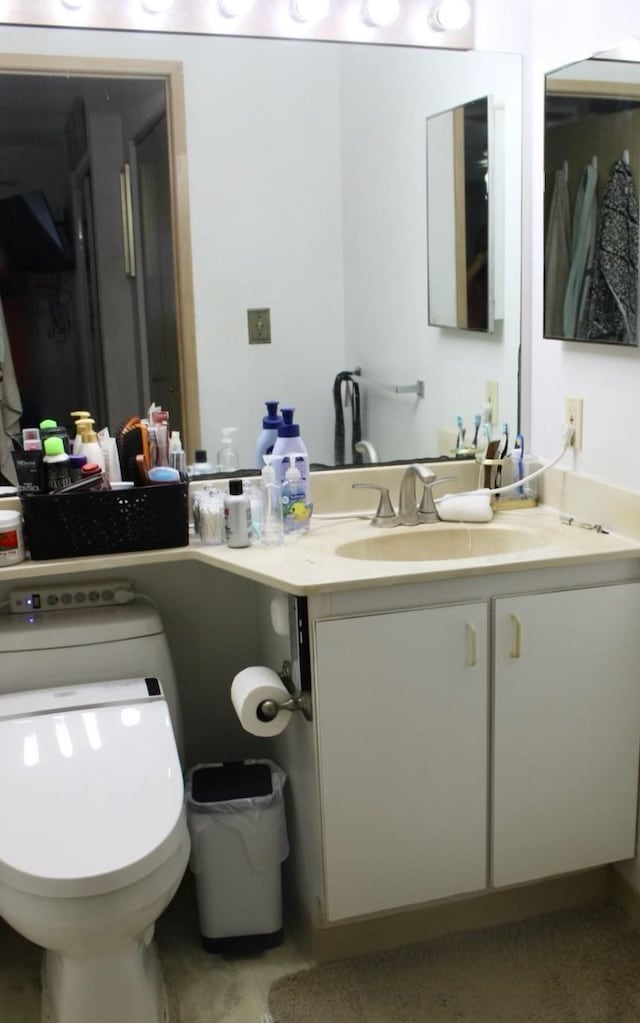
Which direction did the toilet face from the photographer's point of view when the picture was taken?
facing the viewer

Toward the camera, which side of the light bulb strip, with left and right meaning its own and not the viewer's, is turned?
front

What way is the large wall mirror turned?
toward the camera

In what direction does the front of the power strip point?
toward the camera

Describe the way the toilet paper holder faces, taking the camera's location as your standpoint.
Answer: facing to the left of the viewer

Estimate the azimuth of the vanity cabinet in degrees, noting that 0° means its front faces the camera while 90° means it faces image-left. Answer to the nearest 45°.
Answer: approximately 315°
